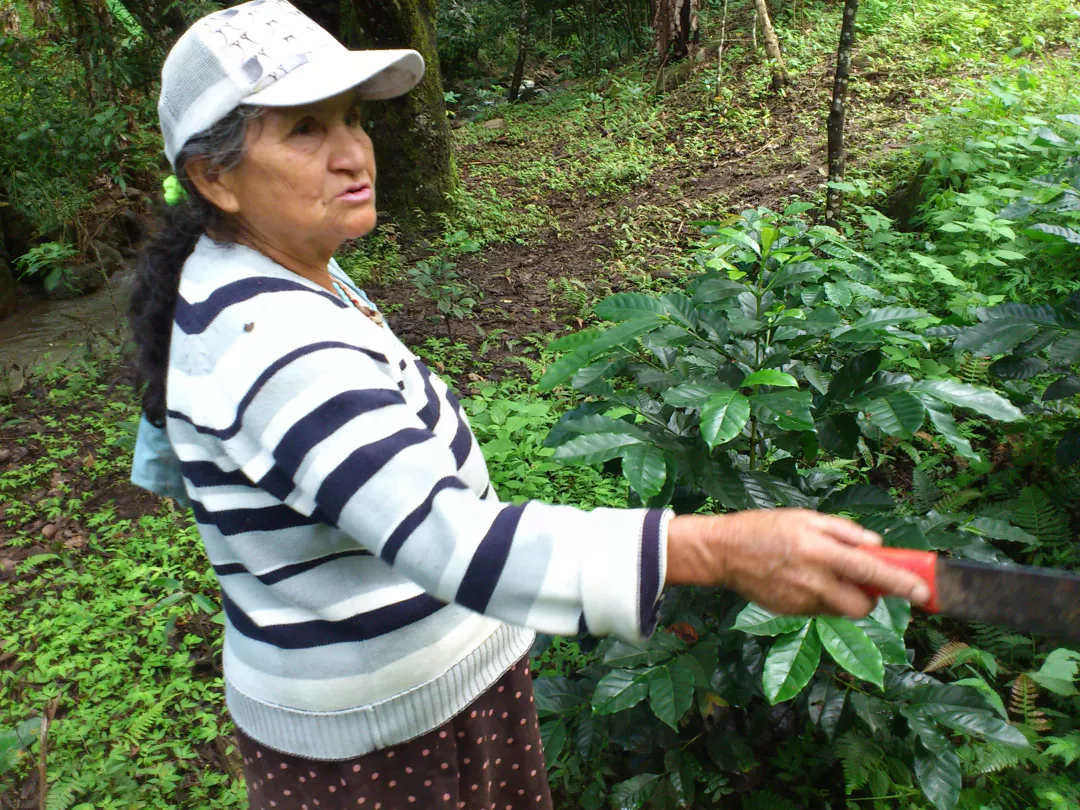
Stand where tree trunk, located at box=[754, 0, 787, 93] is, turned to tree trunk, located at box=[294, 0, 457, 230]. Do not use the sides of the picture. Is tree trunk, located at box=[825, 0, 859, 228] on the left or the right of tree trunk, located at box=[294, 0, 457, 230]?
left

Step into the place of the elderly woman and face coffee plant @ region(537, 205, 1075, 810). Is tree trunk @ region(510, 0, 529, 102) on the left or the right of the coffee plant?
left

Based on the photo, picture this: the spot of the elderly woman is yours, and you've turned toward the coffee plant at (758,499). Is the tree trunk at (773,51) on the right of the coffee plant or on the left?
left

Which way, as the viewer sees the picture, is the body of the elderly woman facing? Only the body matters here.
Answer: to the viewer's right

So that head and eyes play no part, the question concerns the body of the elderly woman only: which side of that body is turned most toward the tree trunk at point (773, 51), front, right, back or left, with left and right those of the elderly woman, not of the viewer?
left

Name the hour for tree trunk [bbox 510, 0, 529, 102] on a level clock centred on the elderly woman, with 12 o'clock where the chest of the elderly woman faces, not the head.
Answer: The tree trunk is roughly at 9 o'clock from the elderly woman.

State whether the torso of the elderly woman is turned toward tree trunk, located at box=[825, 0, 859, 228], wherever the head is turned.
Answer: no

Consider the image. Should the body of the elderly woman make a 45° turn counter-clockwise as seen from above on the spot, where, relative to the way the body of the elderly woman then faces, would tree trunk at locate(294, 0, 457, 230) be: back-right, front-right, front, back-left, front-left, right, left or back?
front-left

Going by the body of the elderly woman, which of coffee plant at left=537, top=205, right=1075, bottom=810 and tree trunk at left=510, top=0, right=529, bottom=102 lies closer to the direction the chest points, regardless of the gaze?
the coffee plant
